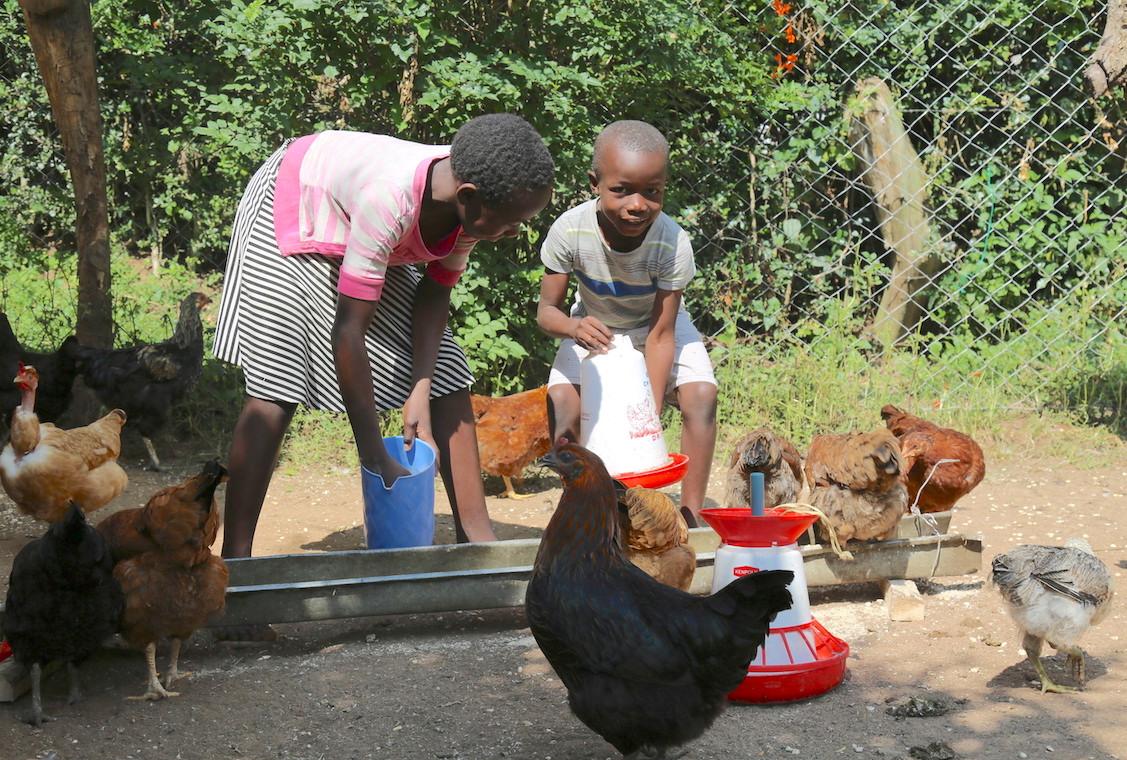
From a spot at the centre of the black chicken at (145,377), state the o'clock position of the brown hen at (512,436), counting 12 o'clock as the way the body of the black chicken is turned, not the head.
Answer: The brown hen is roughly at 1 o'clock from the black chicken.

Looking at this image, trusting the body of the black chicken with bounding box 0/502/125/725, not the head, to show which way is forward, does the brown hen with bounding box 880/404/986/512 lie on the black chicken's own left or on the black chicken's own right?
on the black chicken's own right

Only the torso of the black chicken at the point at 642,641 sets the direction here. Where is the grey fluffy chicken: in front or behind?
behind

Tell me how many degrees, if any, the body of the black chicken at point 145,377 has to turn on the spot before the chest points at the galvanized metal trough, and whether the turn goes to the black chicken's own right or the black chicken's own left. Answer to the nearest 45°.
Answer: approximately 90° to the black chicken's own right

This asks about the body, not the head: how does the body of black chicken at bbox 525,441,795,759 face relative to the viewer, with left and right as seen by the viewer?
facing to the left of the viewer

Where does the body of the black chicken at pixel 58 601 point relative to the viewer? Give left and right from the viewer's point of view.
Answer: facing away from the viewer

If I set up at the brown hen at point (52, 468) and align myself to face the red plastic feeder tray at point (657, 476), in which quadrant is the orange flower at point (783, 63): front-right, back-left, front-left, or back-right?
front-left

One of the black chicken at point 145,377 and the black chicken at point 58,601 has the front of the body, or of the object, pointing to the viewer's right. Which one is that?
the black chicken at point 145,377

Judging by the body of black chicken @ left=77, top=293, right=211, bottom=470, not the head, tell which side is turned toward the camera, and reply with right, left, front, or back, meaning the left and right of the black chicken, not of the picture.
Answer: right

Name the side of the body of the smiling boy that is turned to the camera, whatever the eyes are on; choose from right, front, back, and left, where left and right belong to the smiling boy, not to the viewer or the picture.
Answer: front

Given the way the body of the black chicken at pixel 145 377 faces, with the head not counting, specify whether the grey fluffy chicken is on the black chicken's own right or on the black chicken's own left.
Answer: on the black chicken's own right

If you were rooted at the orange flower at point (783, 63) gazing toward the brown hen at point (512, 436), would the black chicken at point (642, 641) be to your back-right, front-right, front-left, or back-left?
front-left

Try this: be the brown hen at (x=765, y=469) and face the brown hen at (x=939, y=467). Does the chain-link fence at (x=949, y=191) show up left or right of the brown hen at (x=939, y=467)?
left

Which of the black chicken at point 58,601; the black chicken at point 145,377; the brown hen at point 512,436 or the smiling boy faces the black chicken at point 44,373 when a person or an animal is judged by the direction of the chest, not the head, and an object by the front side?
the black chicken at point 58,601
